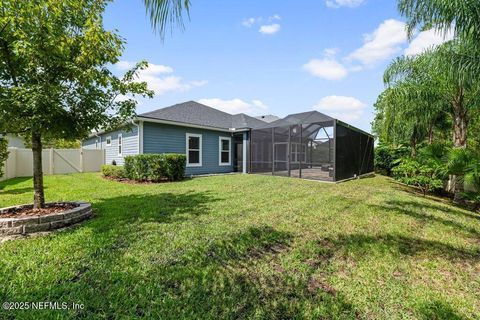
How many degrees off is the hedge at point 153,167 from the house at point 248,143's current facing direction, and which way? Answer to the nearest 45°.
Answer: approximately 90° to its left

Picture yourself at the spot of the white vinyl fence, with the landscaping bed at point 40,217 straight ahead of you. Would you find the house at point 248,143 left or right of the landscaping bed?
left

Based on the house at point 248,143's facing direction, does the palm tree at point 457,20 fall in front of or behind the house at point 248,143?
behind

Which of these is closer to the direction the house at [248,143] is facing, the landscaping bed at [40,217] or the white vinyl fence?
the white vinyl fence

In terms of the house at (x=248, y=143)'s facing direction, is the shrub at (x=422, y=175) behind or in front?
behind

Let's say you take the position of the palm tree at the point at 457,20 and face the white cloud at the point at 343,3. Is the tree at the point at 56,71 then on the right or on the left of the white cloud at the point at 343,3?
left

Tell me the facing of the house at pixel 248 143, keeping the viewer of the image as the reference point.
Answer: facing away from the viewer and to the left of the viewer

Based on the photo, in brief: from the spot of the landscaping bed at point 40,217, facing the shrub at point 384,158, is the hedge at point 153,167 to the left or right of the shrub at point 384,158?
left

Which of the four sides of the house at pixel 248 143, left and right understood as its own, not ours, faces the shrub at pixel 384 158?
right

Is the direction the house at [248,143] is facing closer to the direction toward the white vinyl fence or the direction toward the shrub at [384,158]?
the white vinyl fence
